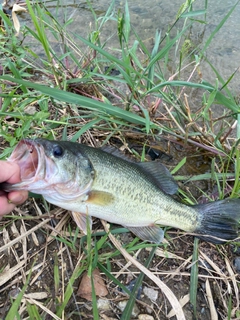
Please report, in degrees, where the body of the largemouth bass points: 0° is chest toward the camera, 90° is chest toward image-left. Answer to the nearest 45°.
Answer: approximately 90°

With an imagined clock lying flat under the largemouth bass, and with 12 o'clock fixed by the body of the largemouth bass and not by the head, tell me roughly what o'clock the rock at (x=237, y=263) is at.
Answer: The rock is roughly at 7 o'clock from the largemouth bass.
